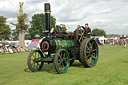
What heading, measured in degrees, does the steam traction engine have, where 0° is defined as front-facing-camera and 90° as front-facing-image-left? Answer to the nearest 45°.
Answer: approximately 45°
